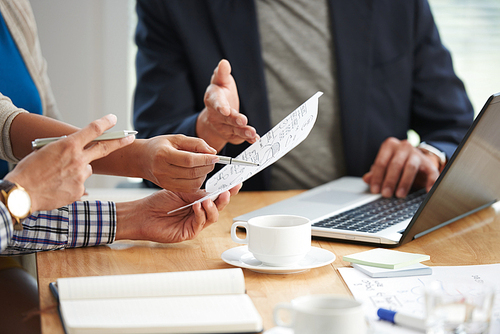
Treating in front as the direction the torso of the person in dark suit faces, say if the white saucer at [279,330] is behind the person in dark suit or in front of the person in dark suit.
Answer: in front

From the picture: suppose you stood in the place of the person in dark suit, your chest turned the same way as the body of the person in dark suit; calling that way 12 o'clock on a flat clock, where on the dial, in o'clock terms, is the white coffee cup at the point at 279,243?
The white coffee cup is roughly at 12 o'clock from the person in dark suit.

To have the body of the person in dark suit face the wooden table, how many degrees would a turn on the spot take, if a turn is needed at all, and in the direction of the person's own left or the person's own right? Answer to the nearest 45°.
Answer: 0° — they already face it

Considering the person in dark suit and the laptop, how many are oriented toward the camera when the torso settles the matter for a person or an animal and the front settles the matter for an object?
1

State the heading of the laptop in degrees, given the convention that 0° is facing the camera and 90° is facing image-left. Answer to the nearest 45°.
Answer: approximately 135°

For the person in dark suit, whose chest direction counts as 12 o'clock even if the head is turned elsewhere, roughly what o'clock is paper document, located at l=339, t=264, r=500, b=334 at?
The paper document is roughly at 12 o'clock from the person in dark suit.

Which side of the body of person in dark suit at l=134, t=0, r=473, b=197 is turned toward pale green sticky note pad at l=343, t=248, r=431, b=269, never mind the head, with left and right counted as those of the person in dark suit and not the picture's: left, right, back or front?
front
